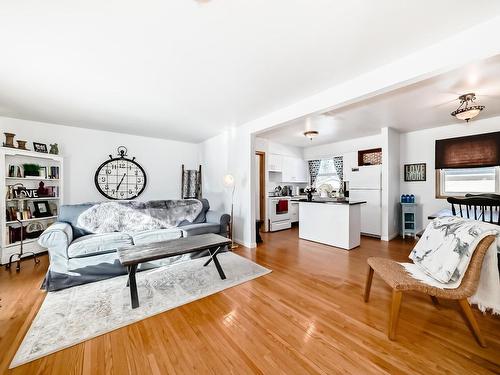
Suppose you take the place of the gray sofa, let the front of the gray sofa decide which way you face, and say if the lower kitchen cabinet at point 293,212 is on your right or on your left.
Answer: on your left

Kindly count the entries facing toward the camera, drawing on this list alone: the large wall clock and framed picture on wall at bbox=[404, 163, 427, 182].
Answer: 2

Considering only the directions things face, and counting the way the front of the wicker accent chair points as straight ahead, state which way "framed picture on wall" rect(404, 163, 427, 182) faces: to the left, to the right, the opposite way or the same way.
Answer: to the left

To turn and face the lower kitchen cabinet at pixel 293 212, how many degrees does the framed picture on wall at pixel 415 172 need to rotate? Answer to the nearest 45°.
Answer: approximately 90° to its right

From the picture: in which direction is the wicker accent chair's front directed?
to the viewer's left

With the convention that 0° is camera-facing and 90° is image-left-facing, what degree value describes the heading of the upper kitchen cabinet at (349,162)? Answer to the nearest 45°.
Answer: approximately 45°

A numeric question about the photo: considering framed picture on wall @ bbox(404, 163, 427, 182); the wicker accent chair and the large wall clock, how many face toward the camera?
2

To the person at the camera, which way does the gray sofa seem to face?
facing the viewer and to the right of the viewer

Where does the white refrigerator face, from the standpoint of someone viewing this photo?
facing the viewer and to the left of the viewer

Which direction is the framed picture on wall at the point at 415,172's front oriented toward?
toward the camera

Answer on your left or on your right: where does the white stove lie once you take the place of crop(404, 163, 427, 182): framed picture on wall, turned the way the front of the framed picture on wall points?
on your right

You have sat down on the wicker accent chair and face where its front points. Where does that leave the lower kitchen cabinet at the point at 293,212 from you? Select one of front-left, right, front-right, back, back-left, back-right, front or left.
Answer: front-right

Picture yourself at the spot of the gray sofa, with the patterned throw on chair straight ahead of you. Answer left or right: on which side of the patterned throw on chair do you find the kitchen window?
left

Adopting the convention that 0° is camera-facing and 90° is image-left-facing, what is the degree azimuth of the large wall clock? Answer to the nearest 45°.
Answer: approximately 0°

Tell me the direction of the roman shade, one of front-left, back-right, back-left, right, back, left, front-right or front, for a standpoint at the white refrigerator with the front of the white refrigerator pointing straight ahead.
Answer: back-left

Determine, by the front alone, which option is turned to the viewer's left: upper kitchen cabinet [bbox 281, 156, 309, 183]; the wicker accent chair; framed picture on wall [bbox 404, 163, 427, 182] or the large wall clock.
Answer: the wicker accent chair

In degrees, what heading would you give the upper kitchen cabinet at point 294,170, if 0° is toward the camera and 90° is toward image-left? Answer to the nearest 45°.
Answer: approximately 315°
